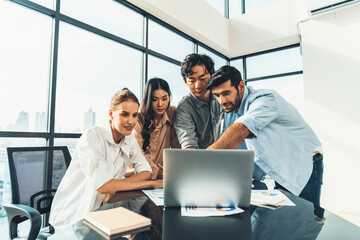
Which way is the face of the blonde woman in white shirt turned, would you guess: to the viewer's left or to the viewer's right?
to the viewer's right

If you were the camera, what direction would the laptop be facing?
facing away from the viewer

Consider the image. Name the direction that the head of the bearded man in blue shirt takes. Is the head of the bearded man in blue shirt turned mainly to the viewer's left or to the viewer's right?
to the viewer's left

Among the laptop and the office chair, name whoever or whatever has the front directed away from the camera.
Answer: the laptop

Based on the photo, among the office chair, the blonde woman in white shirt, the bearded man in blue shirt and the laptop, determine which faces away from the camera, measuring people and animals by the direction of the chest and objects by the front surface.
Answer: the laptop

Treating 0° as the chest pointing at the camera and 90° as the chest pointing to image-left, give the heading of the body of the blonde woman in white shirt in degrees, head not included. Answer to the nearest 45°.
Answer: approximately 315°
